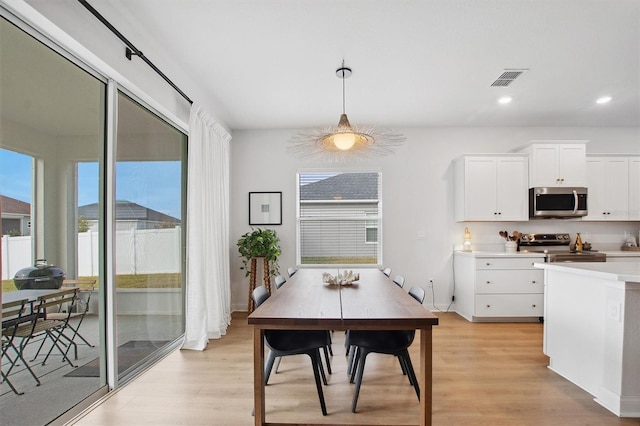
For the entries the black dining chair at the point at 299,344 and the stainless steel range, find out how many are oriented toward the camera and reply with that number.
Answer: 1

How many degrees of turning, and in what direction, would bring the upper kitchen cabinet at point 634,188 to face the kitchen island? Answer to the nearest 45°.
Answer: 0° — it already faces it

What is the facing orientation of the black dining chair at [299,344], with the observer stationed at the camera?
facing to the right of the viewer

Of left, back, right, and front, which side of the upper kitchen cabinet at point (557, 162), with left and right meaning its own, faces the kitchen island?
front

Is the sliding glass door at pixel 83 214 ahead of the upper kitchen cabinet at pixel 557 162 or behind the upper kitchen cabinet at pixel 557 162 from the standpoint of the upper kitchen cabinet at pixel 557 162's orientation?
ahead

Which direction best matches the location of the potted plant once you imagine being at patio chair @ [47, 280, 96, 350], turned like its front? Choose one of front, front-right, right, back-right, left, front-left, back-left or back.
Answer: back

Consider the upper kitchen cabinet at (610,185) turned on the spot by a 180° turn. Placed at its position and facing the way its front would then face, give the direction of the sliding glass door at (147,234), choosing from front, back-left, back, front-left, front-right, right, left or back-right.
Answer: back-left

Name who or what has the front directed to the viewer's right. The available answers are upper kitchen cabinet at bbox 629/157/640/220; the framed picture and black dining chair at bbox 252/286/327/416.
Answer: the black dining chair

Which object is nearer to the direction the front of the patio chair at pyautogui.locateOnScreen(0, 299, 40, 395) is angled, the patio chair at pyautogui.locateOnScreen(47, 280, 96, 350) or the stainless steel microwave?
the patio chair

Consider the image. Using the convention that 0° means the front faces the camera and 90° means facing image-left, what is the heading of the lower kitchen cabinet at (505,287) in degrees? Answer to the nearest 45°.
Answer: approximately 0°

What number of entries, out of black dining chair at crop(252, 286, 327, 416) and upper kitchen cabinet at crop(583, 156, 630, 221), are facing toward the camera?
1

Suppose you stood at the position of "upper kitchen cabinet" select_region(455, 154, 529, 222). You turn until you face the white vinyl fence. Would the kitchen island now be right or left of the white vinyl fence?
left
